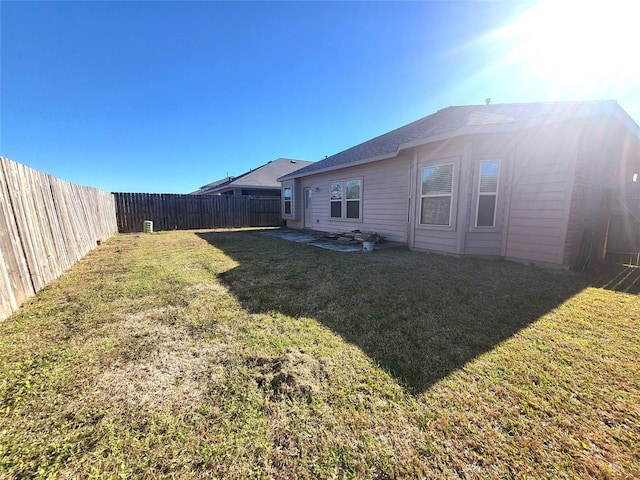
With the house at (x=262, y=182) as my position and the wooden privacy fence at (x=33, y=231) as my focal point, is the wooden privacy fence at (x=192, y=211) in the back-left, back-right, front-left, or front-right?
front-right

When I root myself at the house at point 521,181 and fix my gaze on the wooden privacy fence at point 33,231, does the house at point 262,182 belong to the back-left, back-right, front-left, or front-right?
front-right

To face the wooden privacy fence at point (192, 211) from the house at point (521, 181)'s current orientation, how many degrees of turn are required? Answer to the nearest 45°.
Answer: approximately 135° to its left

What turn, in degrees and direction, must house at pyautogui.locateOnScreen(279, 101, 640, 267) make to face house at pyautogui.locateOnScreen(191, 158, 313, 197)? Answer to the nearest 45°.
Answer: approximately 90° to its left

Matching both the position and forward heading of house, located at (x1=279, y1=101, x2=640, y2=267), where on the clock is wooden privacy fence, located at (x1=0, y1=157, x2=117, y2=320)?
The wooden privacy fence is roughly at 6 o'clock from the house.

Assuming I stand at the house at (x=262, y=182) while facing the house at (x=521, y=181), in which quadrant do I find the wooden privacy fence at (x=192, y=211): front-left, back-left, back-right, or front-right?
front-right

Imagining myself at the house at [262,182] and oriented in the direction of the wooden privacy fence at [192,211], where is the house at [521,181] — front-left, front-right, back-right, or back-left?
front-left

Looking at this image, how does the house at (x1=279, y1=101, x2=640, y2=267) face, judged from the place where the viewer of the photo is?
facing away from the viewer and to the right of the viewer

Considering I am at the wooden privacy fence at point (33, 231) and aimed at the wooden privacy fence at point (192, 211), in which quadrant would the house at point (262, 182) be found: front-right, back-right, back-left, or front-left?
front-right

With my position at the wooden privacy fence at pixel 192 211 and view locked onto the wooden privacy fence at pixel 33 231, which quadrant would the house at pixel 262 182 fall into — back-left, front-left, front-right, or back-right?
back-left
